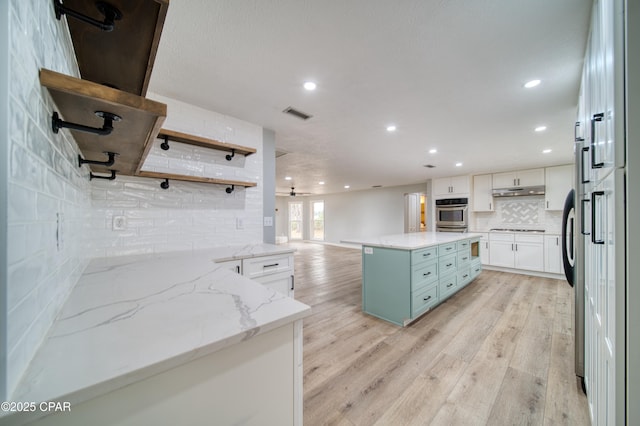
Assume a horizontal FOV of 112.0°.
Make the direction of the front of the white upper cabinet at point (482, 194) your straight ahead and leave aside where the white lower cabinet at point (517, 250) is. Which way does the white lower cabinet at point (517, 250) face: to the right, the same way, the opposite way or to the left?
the same way

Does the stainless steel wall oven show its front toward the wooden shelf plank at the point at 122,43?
yes

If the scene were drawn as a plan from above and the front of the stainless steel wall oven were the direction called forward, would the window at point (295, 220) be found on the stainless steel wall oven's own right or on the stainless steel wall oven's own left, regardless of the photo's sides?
on the stainless steel wall oven's own right

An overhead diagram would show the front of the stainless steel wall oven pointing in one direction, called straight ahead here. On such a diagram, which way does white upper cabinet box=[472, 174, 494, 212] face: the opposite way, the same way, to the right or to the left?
the same way

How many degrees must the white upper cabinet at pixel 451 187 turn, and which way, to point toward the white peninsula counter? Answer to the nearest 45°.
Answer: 0° — it already faces it

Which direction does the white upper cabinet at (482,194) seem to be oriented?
toward the camera

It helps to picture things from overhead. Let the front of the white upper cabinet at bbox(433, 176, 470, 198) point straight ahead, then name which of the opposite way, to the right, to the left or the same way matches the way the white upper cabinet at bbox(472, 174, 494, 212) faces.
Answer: the same way

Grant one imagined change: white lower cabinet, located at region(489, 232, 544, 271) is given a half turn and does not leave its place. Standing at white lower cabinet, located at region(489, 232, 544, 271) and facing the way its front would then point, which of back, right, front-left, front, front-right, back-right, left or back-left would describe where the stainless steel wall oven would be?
left

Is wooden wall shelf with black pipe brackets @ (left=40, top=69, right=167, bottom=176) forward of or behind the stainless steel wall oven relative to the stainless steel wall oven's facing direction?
forward

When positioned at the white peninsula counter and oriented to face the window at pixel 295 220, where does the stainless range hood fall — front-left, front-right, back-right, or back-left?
front-right

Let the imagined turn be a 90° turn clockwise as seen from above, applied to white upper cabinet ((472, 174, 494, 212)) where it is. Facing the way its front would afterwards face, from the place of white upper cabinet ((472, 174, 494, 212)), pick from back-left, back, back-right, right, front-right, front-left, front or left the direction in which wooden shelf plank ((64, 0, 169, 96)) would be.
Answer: left

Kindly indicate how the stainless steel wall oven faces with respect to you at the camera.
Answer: facing the viewer

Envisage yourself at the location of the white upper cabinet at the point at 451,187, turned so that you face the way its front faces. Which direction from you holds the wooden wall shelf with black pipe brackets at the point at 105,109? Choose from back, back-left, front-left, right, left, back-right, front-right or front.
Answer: front
